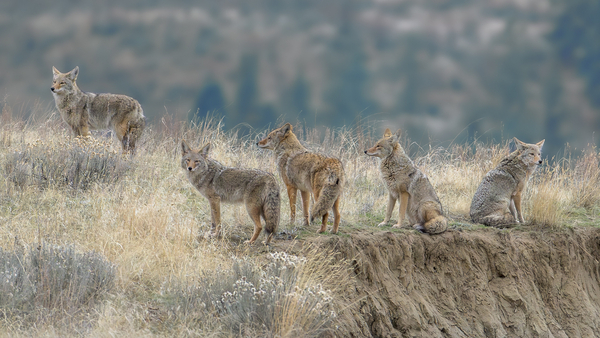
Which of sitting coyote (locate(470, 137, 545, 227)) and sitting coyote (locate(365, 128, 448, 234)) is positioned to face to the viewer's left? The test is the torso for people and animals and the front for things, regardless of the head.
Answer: sitting coyote (locate(365, 128, 448, 234))

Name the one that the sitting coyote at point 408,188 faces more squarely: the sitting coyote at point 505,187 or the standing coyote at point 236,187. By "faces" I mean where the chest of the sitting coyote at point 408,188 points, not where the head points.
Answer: the standing coyote

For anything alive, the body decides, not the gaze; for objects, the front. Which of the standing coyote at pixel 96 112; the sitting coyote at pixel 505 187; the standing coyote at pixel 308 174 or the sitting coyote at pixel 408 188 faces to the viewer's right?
the sitting coyote at pixel 505 187

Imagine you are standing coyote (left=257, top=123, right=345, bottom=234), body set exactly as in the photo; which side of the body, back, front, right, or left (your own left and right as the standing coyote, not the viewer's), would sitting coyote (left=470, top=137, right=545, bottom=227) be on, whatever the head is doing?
right

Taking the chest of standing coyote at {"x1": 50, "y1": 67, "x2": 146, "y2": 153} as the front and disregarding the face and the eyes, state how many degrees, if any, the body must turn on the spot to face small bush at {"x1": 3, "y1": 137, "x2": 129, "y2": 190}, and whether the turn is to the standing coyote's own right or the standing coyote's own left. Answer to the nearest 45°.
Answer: approximately 90° to the standing coyote's own left

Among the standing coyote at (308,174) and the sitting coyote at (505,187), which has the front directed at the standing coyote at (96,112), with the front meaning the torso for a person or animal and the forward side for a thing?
the standing coyote at (308,174)

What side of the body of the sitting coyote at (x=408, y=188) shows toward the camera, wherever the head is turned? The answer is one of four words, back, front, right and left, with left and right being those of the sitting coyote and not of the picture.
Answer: left

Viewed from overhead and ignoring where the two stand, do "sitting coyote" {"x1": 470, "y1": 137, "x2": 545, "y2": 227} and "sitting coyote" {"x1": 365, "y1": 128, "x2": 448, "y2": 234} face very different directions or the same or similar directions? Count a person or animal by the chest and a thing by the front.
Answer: very different directions

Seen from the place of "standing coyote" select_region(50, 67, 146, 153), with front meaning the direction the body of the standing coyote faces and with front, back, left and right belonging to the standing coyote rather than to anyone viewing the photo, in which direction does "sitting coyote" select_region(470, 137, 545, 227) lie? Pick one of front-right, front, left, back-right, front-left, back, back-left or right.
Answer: back-left

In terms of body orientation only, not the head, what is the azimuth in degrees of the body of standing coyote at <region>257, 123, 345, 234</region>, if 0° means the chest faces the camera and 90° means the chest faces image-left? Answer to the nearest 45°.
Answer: approximately 135°

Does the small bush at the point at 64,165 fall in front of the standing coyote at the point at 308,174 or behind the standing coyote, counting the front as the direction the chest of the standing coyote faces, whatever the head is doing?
in front

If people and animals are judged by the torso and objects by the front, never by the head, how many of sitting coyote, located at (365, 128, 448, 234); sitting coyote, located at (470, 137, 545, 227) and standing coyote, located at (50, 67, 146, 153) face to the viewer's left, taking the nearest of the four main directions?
2

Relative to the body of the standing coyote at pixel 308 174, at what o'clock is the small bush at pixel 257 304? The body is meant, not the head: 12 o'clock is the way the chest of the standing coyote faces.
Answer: The small bush is roughly at 8 o'clock from the standing coyote.

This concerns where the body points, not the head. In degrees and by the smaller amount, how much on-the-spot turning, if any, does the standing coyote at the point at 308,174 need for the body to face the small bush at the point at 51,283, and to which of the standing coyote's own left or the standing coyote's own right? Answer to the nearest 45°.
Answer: approximately 90° to the standing coyote's own left

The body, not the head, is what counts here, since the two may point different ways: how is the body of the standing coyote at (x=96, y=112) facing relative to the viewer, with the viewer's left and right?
facing to the left of the viewer

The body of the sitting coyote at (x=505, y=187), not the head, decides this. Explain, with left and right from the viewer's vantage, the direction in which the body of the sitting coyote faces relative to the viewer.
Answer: facing to the right of the viewer
